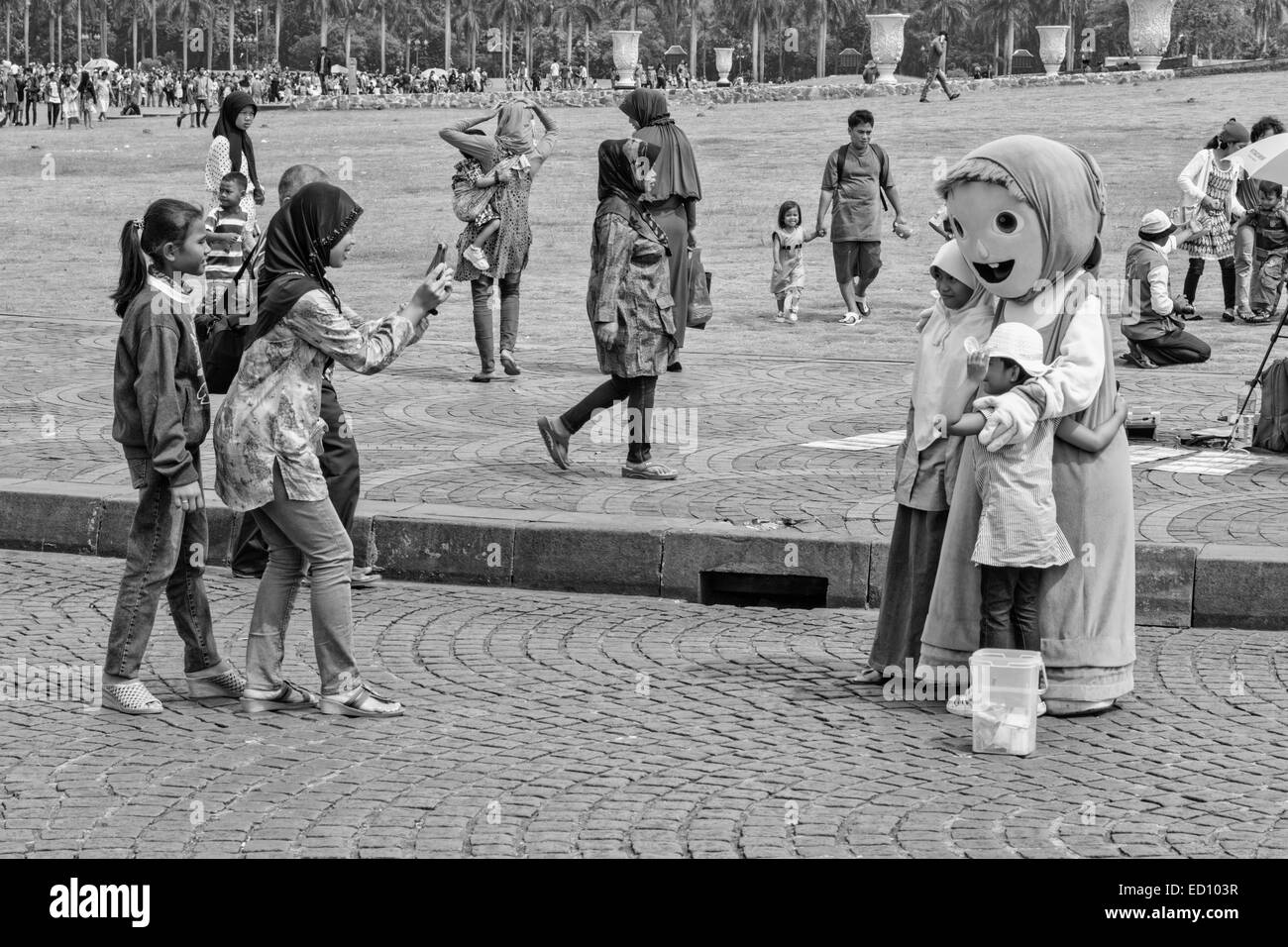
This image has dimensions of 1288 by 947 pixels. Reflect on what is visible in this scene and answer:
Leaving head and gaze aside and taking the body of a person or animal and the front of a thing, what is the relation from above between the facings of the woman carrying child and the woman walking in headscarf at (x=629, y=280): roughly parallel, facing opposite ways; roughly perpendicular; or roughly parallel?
roughly perpendicular

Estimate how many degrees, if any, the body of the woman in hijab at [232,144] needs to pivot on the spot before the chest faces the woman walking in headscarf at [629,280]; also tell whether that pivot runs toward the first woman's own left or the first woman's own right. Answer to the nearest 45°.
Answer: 0° — they already face them

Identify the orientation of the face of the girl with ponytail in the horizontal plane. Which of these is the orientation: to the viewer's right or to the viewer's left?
to the viewer's right

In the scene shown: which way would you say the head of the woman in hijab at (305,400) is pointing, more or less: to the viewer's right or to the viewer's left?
to the viewer's right

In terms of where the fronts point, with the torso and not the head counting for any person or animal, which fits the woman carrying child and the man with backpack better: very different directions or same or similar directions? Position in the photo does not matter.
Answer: very different directions

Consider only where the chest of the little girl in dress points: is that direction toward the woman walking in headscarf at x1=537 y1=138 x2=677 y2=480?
yes

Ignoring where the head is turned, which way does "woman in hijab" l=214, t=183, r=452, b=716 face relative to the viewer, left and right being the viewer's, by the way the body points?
facing to the right of the viewer

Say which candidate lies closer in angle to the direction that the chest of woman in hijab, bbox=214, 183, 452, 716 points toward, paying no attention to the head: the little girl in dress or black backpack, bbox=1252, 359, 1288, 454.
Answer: the black backpack

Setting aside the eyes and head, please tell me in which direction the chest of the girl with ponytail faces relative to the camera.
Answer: to the viewer's right

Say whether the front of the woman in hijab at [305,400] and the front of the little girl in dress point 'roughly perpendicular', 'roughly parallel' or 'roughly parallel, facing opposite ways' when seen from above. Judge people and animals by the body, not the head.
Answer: roughly perpendicular
